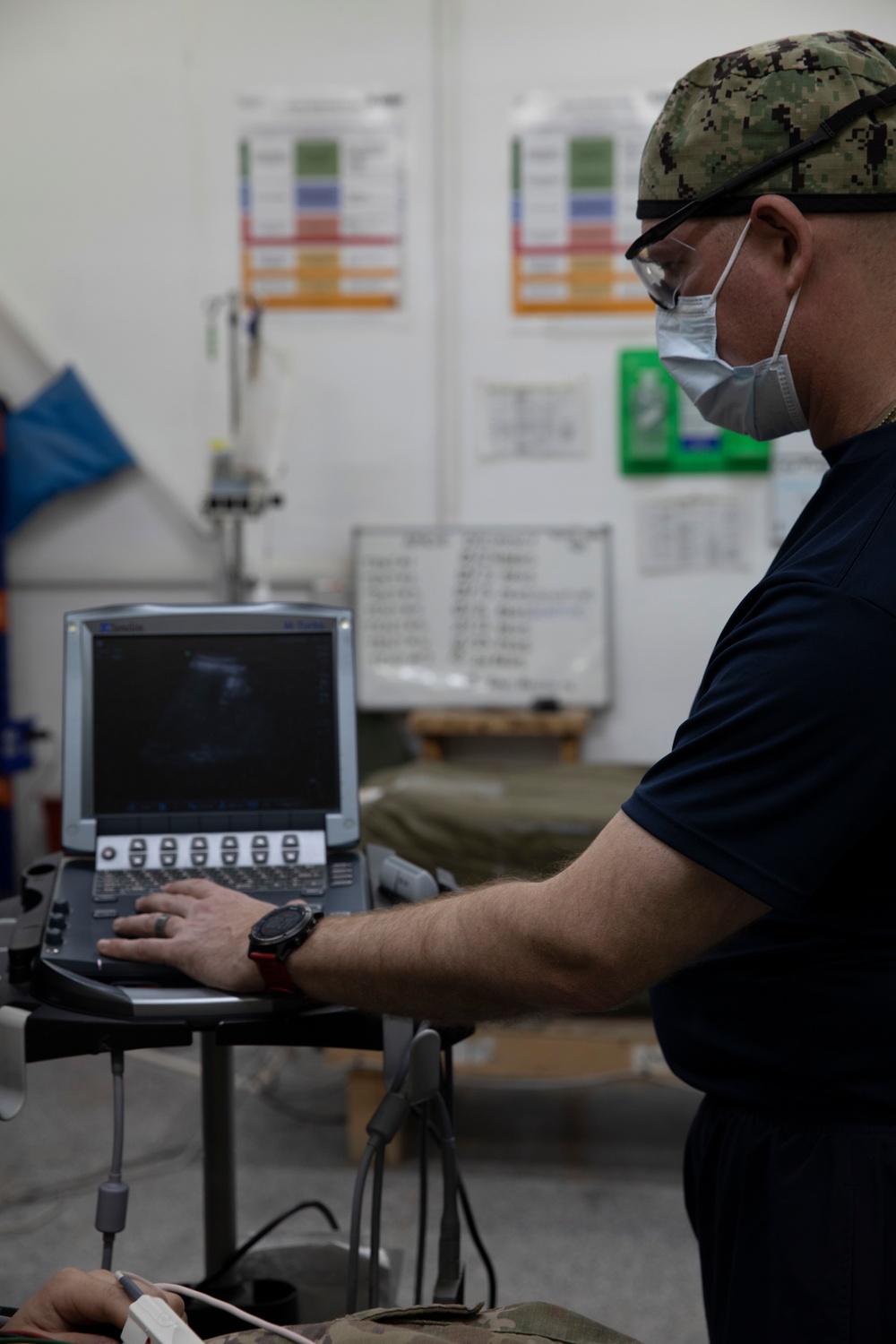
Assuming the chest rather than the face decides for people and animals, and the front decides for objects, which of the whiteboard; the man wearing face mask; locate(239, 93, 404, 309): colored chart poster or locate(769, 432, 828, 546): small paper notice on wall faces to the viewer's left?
the man wearing face mask

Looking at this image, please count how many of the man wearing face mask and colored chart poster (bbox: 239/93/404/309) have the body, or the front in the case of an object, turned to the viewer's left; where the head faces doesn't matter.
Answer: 1

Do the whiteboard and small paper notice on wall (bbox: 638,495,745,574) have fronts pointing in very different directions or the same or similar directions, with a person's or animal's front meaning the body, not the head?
same or similar directions

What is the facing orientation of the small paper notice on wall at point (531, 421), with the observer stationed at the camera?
facing the viewer

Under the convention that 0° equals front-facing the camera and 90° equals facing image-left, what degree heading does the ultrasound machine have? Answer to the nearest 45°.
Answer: approximately 0°

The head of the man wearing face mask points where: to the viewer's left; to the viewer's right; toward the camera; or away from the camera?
to the viewer's left

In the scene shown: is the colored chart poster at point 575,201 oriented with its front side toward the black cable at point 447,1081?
yes

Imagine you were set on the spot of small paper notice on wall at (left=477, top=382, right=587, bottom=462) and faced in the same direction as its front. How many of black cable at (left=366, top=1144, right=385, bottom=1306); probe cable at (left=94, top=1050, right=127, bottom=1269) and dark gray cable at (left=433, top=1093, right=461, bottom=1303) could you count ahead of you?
3

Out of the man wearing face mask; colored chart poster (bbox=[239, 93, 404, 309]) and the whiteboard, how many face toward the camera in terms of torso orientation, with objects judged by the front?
2

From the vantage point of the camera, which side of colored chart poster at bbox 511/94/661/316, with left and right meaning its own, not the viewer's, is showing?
front

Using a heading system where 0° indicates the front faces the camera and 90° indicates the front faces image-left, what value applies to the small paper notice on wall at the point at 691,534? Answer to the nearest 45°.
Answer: approximately 0°

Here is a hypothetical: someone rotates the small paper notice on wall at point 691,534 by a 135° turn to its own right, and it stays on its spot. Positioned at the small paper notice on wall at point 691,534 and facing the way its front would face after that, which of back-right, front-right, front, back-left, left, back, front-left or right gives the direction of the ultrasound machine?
back-left

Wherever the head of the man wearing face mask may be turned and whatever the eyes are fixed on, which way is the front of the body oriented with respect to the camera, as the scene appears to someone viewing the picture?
to the viewer's left
